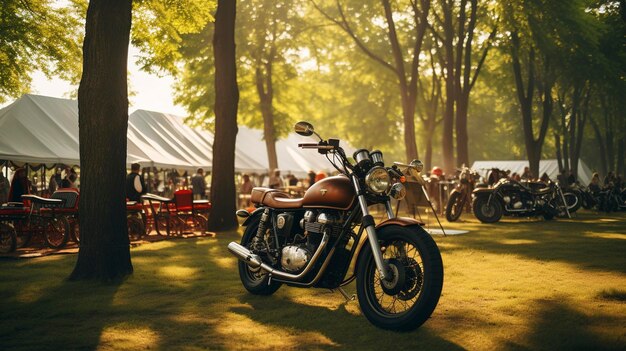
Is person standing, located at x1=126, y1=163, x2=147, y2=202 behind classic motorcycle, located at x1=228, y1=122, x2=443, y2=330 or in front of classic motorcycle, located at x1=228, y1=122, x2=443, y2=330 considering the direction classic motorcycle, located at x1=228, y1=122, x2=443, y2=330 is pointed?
behind

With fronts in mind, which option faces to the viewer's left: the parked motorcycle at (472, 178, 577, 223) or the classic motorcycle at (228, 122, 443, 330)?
the parked motorcycle

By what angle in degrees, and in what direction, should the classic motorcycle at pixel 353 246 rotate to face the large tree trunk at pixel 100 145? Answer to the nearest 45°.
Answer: approximately 180°

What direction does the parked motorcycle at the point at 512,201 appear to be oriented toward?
to the viewer's left

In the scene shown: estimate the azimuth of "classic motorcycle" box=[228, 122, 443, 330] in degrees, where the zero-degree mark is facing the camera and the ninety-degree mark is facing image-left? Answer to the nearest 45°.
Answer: approximately 315°

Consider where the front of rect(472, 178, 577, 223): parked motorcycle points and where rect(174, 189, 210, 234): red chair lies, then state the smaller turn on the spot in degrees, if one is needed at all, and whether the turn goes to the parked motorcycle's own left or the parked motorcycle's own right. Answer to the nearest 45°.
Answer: approximately 45° to the parked motorcycle's own left

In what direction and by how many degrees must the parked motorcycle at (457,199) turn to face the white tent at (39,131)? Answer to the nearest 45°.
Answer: approximately 45° to its right
